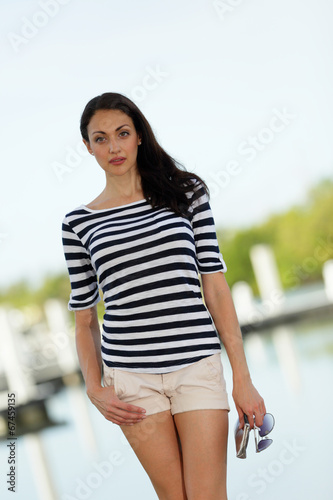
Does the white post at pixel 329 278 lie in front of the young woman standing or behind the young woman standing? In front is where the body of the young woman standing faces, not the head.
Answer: behind

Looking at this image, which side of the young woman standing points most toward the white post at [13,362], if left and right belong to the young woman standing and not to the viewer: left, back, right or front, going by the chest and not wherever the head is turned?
back

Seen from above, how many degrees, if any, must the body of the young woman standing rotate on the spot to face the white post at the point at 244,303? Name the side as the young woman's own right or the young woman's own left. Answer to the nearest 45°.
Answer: approximately 180°

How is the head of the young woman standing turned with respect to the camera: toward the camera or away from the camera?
toward the camera

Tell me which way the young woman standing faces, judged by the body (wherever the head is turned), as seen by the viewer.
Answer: toward the camera

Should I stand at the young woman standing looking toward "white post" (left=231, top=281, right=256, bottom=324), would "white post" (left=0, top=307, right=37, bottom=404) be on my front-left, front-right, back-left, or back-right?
front-left
